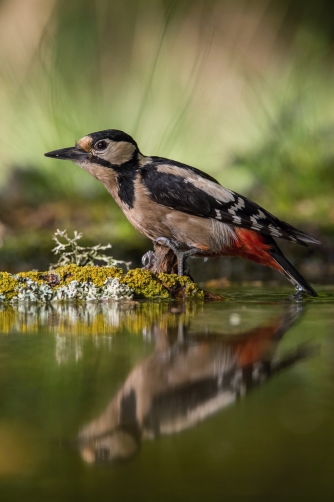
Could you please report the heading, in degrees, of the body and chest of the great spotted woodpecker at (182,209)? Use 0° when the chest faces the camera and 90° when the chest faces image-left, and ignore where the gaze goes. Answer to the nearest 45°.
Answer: approximately 90°
